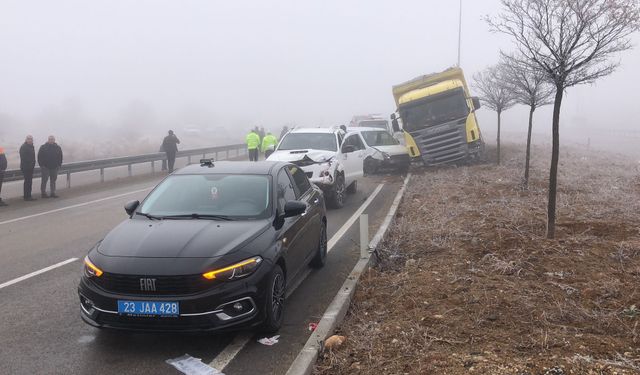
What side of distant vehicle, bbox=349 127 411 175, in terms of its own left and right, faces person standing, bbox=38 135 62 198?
right

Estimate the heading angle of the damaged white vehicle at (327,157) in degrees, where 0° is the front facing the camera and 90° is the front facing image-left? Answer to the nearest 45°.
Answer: approximately 45°

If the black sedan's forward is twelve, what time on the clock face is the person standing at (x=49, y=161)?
The person standing is roughly at 4 o'clock from the black sedan.

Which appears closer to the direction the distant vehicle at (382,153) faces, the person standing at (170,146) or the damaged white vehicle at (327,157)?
the damaged white vehicle

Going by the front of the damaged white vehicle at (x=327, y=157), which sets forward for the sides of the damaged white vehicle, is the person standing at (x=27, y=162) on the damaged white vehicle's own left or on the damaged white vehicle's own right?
on the damaged white vehicle's own right

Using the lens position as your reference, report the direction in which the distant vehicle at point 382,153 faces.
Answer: facing the viewer and to the right of the viewer

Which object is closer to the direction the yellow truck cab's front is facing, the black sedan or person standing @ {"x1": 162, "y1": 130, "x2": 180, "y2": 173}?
the black sedan

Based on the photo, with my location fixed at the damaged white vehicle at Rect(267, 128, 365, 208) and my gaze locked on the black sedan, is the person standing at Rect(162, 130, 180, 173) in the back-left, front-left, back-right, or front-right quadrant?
back-right

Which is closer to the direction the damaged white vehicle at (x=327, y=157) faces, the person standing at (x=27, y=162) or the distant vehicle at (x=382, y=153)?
the person standing

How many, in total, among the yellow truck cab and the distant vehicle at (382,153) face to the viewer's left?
0

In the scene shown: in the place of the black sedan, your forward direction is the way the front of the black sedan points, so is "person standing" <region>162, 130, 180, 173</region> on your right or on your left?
on your right

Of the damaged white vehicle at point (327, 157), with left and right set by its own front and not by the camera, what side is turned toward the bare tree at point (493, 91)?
back
